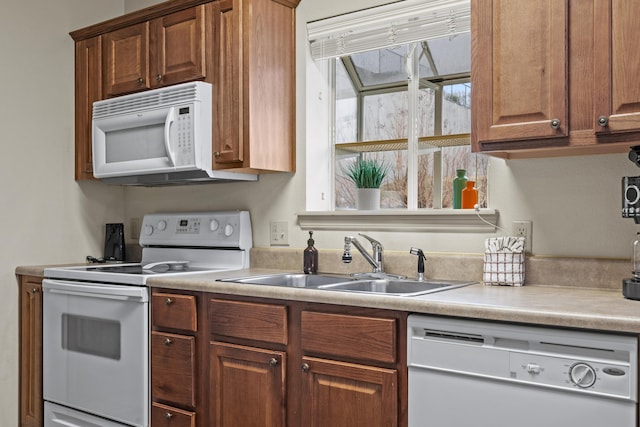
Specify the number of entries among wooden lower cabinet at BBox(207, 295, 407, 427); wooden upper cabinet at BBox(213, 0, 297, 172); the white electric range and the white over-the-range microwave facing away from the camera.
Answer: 0

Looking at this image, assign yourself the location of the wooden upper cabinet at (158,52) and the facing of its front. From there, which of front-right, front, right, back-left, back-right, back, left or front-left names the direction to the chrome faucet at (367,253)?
left

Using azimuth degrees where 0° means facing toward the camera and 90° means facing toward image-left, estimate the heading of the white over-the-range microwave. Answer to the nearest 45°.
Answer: approximately 45°

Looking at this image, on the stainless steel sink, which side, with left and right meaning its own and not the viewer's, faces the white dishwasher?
left

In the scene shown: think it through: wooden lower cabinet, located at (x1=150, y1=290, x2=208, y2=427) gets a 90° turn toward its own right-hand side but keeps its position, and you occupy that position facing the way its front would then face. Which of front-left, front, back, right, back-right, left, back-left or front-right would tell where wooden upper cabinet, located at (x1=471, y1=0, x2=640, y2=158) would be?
back

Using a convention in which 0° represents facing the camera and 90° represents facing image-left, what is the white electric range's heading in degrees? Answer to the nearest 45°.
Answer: approximately 45°

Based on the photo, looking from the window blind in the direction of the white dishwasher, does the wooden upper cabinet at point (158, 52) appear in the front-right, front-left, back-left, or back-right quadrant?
back-right

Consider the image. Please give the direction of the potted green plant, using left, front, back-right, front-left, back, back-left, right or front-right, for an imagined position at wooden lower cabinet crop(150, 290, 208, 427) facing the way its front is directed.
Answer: back-left

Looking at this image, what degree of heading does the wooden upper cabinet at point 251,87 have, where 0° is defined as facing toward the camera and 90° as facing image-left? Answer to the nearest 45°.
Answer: approximately 45°
